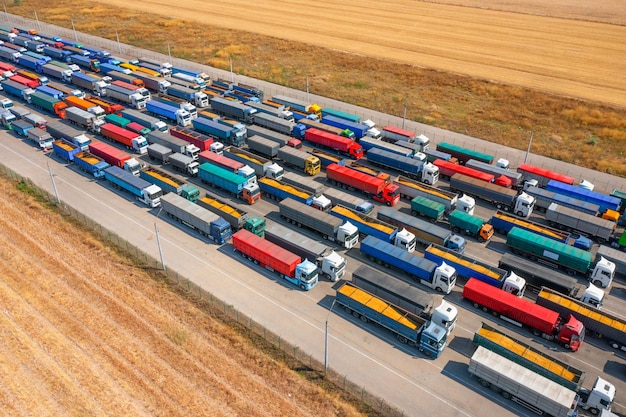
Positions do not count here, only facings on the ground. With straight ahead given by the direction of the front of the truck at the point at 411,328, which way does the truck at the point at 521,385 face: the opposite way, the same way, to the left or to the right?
the same way

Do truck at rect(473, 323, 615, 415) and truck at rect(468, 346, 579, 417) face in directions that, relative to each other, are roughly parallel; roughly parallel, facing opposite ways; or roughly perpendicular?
roughly parallel

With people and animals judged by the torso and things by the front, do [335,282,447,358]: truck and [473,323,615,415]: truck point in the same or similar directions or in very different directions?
same or similar directions

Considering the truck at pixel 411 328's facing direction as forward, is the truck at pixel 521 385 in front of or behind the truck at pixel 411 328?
in front

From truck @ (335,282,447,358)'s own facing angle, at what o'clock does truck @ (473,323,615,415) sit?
truck @ (473,323,615,415) is roughly at 11 o'clock from truck @ (335,282,447,358).

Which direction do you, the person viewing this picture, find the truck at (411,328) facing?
facing the viewer and to the right of the viewer

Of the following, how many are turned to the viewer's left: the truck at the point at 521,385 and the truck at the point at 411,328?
0

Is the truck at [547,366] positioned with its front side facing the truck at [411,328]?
no

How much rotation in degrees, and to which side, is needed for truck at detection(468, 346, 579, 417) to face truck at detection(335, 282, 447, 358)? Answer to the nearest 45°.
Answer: approximately 135° to its right

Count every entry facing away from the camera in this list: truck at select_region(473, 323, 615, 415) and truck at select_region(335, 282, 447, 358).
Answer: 0
